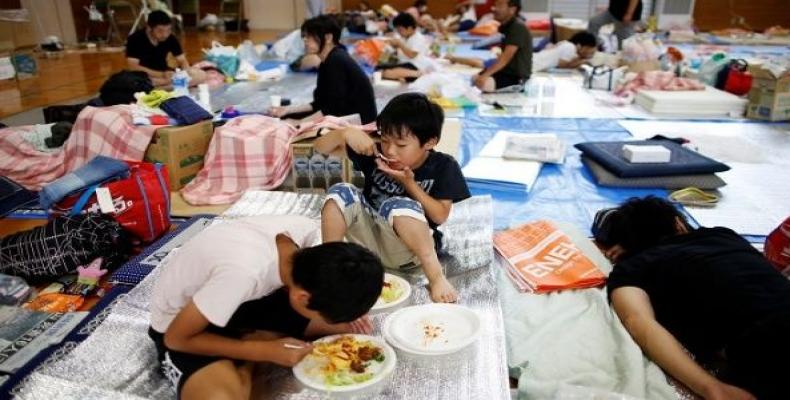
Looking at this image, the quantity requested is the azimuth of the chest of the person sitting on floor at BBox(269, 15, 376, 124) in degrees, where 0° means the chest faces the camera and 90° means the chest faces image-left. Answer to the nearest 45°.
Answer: approximately 90°

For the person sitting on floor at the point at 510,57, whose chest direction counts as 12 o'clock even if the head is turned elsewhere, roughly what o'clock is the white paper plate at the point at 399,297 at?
The white paper plate is roughly at 9 o'clock from the person sitting on floor.

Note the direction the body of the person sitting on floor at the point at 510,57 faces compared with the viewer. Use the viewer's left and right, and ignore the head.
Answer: facing to the left of the viewer

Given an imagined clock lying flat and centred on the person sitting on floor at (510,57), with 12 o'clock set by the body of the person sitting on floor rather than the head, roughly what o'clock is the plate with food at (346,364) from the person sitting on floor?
The plate with food is roughly at 9 o'clock from the person sitting on floor.

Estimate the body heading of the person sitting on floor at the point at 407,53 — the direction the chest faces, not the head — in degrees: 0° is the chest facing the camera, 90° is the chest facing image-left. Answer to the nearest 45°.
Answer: approximately 90°

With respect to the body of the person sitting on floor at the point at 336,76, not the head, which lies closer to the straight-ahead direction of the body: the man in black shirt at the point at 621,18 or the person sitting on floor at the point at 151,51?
the person sitting on floor

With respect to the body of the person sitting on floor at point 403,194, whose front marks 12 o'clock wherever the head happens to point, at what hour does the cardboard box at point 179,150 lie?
The cardboard box is roughly at 3 o'clock from the person sitting on floor.

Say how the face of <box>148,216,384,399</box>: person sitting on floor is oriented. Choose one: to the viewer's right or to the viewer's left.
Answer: to the viewer's right

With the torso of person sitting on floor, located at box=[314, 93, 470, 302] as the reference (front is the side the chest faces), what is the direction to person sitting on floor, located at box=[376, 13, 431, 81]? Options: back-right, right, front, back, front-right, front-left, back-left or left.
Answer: back-right
